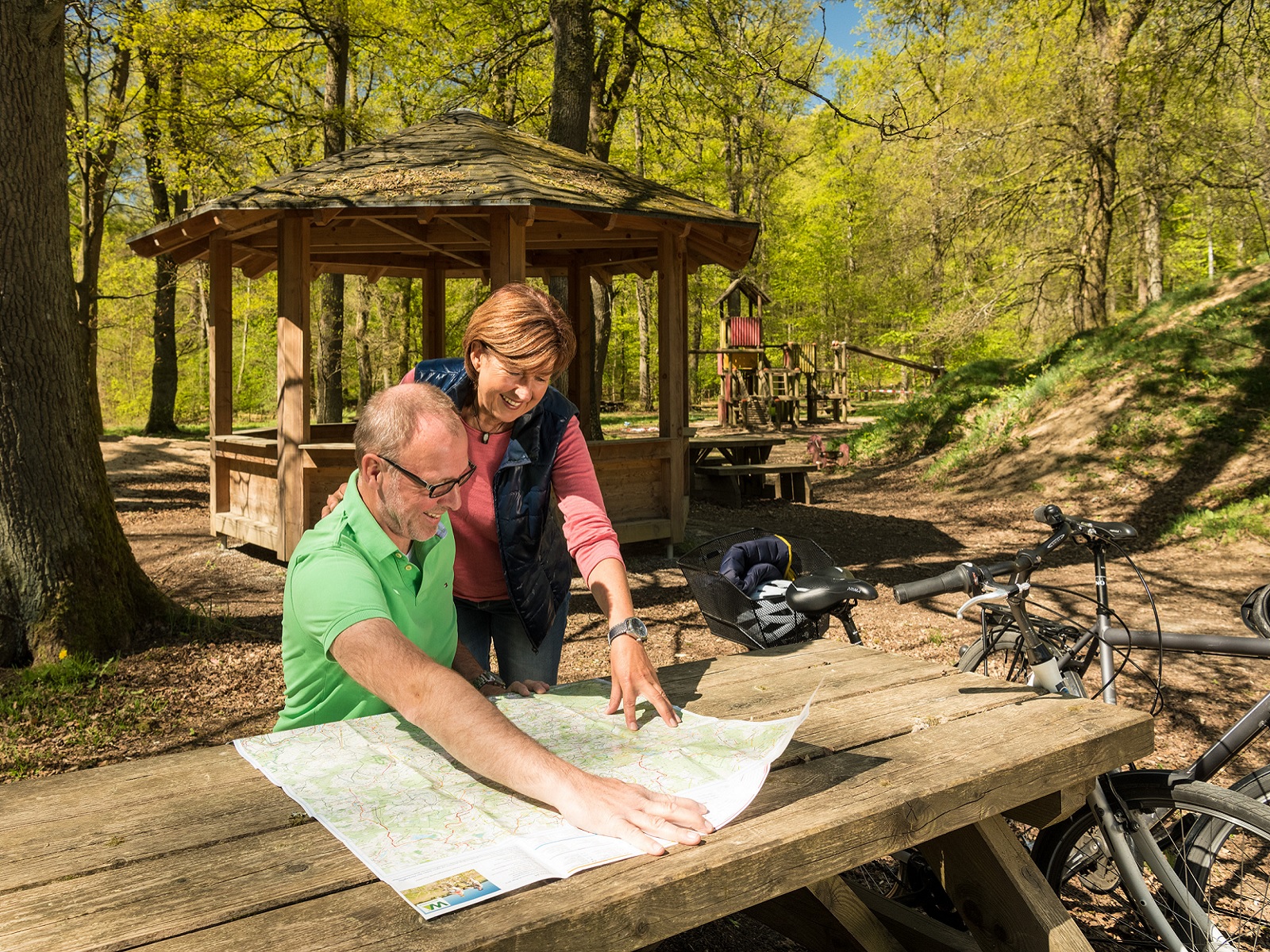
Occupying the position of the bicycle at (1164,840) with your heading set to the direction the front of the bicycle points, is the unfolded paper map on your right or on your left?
on your right

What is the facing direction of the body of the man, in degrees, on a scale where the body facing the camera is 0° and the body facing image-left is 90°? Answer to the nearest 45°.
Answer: approximately 315°

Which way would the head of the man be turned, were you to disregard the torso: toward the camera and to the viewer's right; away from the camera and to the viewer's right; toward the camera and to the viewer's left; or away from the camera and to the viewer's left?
toward the camera and to the viewer's right
